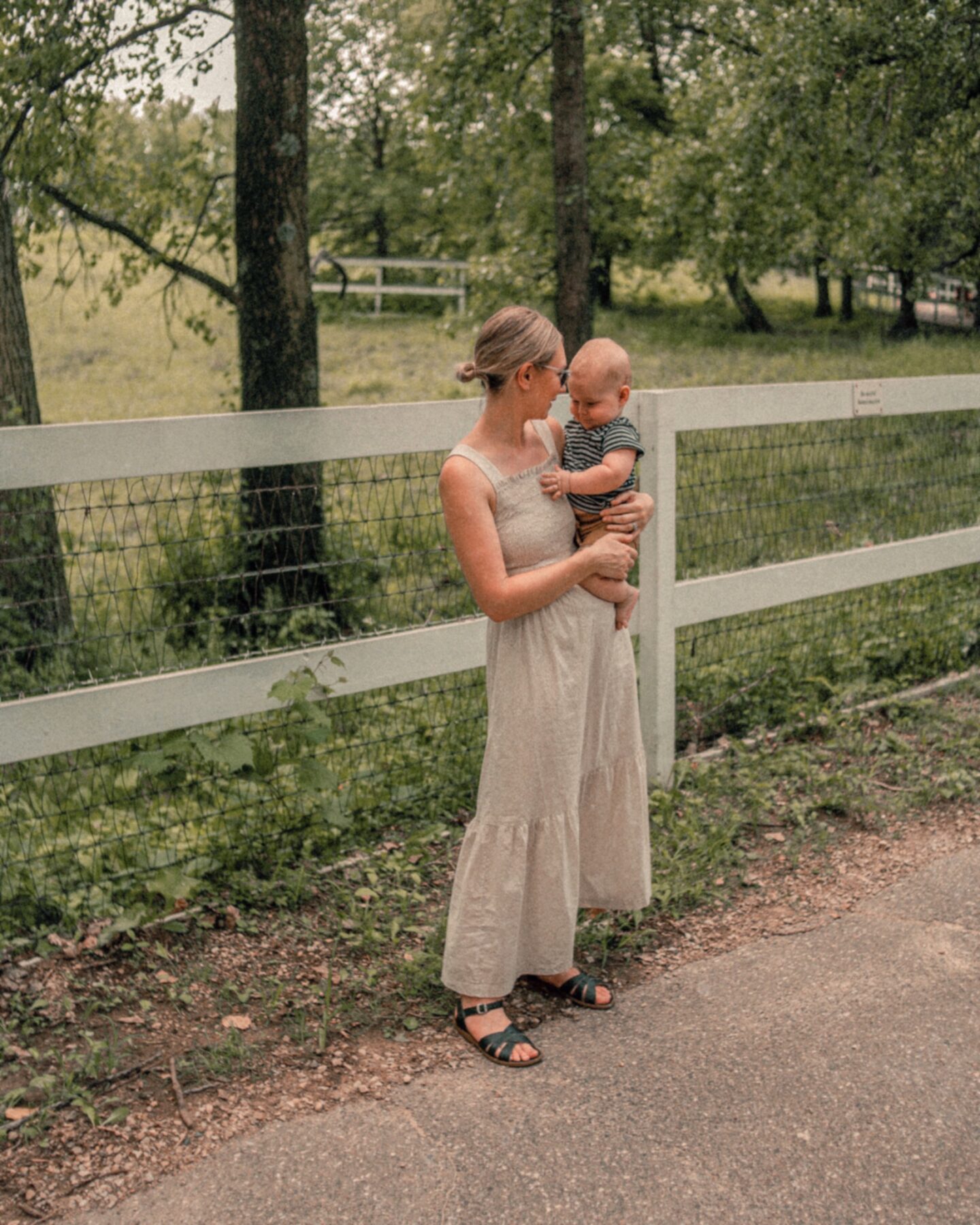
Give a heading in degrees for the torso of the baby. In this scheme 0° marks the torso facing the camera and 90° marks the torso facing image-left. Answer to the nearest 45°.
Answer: approximately 45°

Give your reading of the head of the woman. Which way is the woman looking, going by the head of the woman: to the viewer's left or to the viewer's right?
to the viewer's right

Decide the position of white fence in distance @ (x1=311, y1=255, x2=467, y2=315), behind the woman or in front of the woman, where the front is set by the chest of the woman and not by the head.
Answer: behind

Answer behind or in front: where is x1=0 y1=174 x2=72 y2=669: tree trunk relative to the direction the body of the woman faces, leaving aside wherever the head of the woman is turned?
behind

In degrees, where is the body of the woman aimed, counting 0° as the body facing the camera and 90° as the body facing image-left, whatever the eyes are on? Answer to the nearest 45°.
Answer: approximately 315°

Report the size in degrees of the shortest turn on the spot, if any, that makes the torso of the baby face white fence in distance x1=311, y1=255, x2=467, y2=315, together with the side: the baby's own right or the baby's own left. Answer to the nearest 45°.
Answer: approximately 135° to the baby's own right
